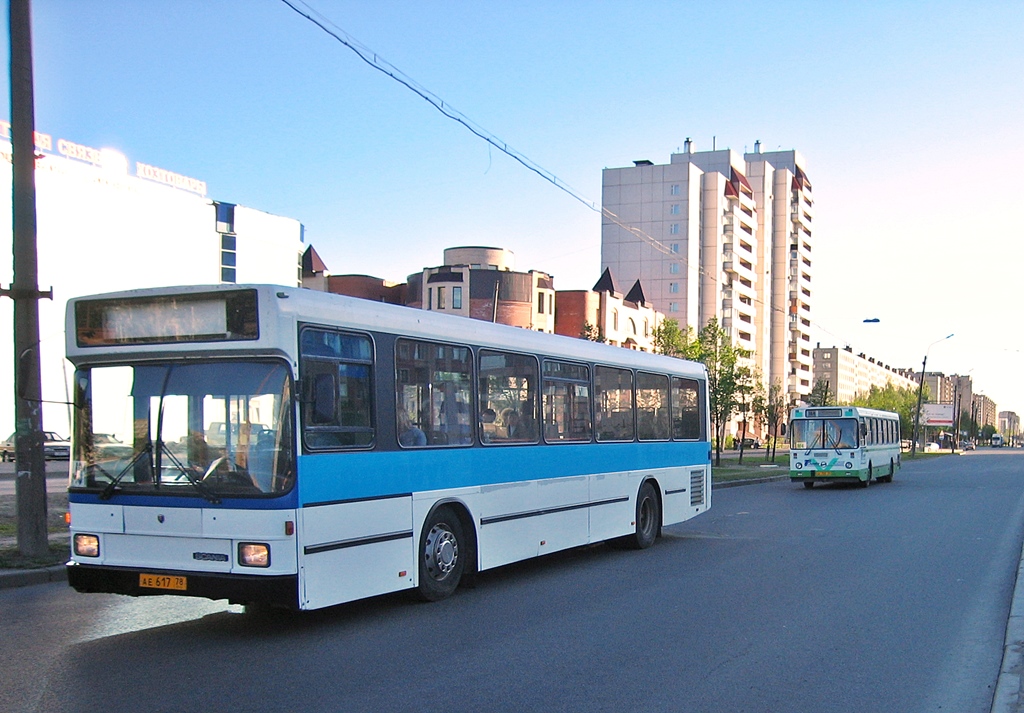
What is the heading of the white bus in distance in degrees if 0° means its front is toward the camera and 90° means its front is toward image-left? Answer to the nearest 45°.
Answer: approximately 0°

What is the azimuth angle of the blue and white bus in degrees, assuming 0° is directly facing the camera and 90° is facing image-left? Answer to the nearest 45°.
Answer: approximately 45°

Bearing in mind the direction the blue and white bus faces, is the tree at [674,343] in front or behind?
behind

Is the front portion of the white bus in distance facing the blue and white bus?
yes

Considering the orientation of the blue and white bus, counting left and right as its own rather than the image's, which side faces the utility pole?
right

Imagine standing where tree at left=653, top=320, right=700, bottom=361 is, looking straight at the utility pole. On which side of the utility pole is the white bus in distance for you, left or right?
left

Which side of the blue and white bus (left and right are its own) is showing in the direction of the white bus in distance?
back

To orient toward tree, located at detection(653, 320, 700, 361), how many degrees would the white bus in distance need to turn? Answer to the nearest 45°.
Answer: approximately 135° to its right
